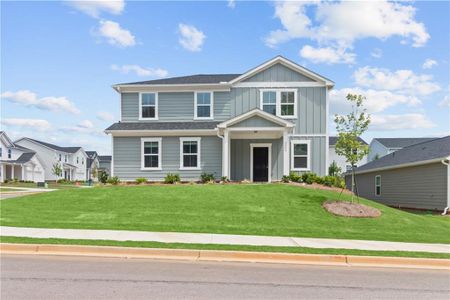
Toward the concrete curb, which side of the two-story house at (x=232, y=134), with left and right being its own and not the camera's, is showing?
front

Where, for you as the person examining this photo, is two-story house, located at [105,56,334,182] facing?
facing the viewer

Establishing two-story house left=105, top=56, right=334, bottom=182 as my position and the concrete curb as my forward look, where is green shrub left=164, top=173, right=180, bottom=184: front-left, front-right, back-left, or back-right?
front-right

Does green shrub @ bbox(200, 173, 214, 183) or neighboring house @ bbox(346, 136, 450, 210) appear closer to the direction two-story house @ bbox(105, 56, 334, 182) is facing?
the green shrub

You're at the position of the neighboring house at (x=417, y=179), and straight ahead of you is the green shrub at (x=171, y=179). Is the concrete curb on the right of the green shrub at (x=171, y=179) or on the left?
left

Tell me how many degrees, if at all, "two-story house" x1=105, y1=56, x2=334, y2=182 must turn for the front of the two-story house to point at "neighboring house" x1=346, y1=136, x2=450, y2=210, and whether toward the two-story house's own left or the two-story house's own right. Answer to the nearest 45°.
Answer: approximately 90° to the two-story house's own left

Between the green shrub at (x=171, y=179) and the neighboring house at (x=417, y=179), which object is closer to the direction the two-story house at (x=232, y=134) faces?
the green shrub

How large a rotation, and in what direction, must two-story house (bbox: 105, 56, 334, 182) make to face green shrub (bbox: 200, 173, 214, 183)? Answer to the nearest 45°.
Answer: approximately 45° to its right
